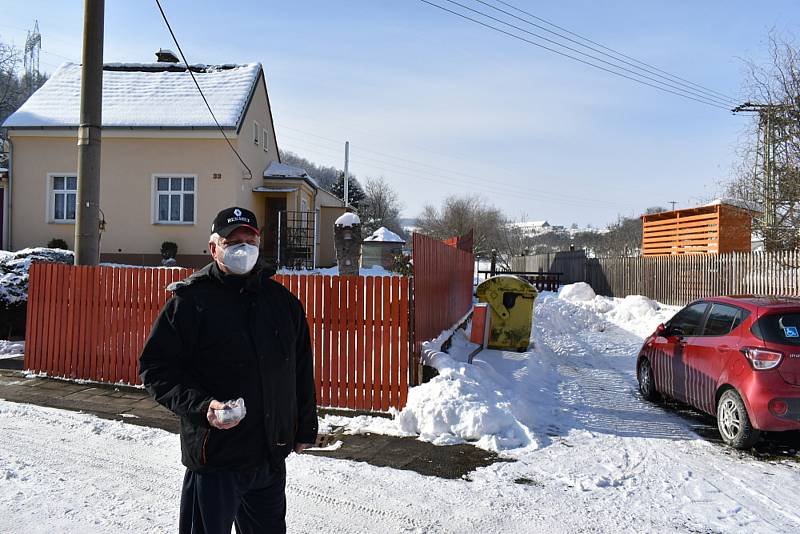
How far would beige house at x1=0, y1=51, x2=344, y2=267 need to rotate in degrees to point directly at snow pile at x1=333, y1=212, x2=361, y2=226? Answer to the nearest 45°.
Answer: approximately 45° to its left

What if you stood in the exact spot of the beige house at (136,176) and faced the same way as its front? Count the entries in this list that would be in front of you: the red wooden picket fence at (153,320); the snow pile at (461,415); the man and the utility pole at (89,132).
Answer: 4

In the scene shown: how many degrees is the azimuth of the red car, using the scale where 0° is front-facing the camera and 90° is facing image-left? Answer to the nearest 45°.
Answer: approximately 135°

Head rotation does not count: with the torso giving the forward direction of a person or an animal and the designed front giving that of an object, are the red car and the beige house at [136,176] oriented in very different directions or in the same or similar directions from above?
very different directions

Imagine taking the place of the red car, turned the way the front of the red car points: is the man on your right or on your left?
on your left

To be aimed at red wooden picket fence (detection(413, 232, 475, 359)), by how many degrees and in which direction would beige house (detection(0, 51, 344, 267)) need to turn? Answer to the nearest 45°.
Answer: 0° — it already faces it

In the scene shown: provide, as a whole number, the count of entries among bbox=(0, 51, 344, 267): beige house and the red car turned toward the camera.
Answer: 1

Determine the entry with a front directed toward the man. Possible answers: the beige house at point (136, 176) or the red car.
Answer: the beige house

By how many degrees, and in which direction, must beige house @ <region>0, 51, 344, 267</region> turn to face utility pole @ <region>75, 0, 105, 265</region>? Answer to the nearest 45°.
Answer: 0° — it already faces it

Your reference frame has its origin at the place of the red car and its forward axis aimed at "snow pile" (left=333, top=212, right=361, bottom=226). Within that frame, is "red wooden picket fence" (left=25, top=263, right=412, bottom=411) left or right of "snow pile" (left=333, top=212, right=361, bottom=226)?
left
